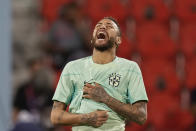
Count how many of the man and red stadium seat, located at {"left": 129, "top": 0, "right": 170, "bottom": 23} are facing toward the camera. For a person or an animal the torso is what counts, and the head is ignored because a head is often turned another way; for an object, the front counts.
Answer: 2

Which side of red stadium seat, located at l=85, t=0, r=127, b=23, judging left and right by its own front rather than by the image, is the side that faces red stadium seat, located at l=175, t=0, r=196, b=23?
left

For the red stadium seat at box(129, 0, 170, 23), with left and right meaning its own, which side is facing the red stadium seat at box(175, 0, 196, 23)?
left

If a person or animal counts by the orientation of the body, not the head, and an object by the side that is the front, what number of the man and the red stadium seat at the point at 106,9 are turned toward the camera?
2

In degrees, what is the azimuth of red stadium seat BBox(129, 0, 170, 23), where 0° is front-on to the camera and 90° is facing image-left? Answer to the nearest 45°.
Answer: approximately 0°

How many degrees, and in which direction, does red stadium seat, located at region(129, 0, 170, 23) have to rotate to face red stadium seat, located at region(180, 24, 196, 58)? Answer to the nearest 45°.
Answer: approximately 90° to its left

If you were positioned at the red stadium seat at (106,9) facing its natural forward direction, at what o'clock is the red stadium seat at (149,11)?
the red stadium seat at (149,11) is roughly at 9 o'clock from the red stadium seat at (106,9).

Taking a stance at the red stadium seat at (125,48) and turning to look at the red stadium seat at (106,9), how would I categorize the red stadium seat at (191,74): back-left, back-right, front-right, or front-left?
back-right
